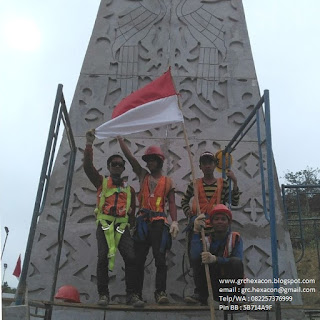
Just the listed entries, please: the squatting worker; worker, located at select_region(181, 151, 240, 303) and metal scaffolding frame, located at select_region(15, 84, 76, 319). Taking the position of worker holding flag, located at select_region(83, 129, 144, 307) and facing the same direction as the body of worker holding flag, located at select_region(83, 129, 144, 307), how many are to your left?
2

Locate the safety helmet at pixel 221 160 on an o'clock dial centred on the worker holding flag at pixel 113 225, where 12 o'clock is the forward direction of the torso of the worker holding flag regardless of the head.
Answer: The safety helmet is roughly at 8 o'clock from the worker holding flag.

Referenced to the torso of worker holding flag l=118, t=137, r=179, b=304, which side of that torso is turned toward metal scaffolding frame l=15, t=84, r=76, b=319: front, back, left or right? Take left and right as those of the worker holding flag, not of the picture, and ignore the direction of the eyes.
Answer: right
